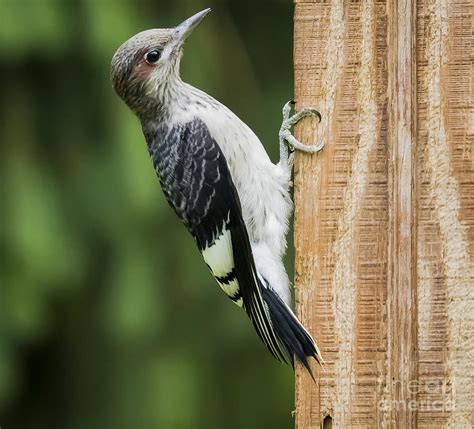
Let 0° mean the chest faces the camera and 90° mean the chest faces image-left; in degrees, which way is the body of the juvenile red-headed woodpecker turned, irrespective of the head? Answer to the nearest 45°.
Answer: approximately 270°
